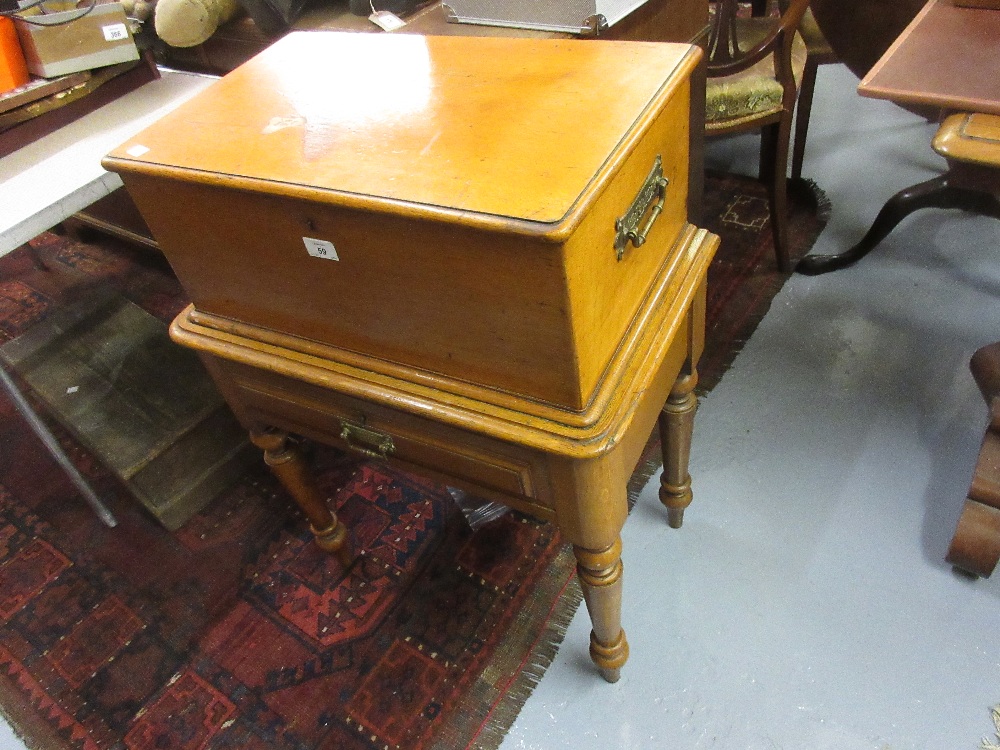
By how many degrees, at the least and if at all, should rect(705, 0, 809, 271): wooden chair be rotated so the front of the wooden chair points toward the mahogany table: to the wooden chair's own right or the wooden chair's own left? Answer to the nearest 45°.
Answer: approximately 180°
